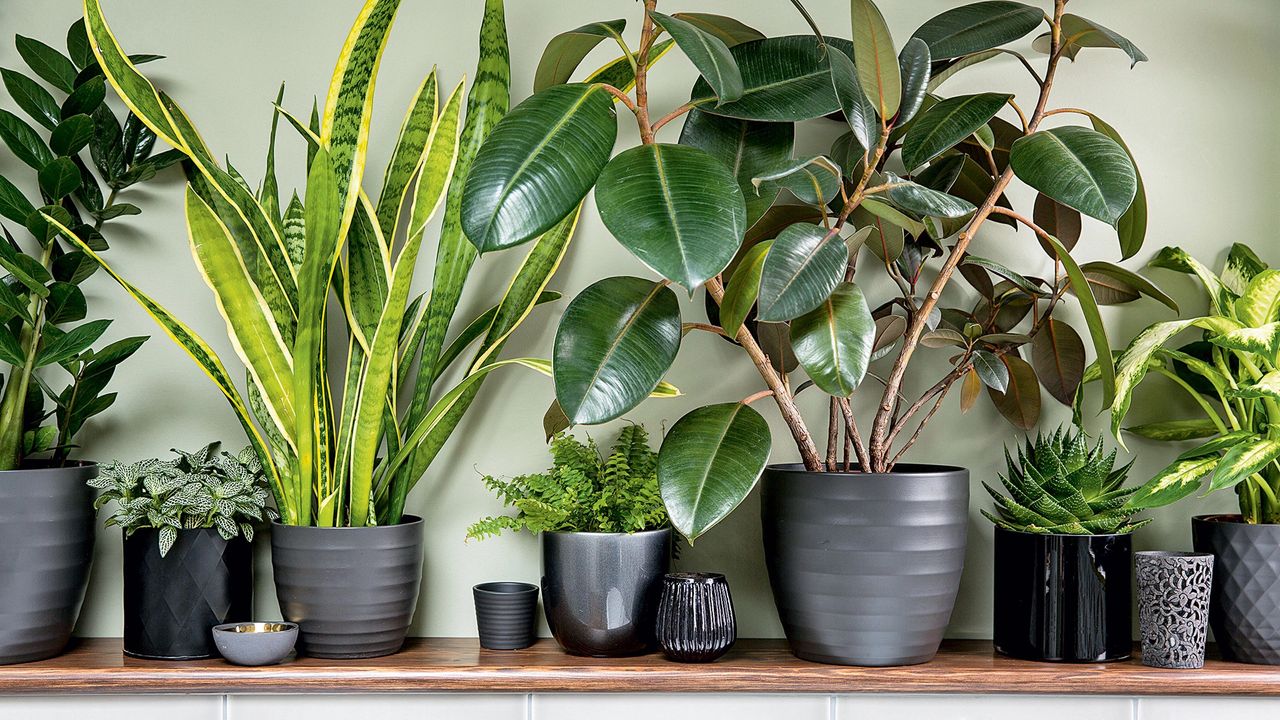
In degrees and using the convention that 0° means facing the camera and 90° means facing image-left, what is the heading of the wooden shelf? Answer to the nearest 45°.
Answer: approximately 0°
